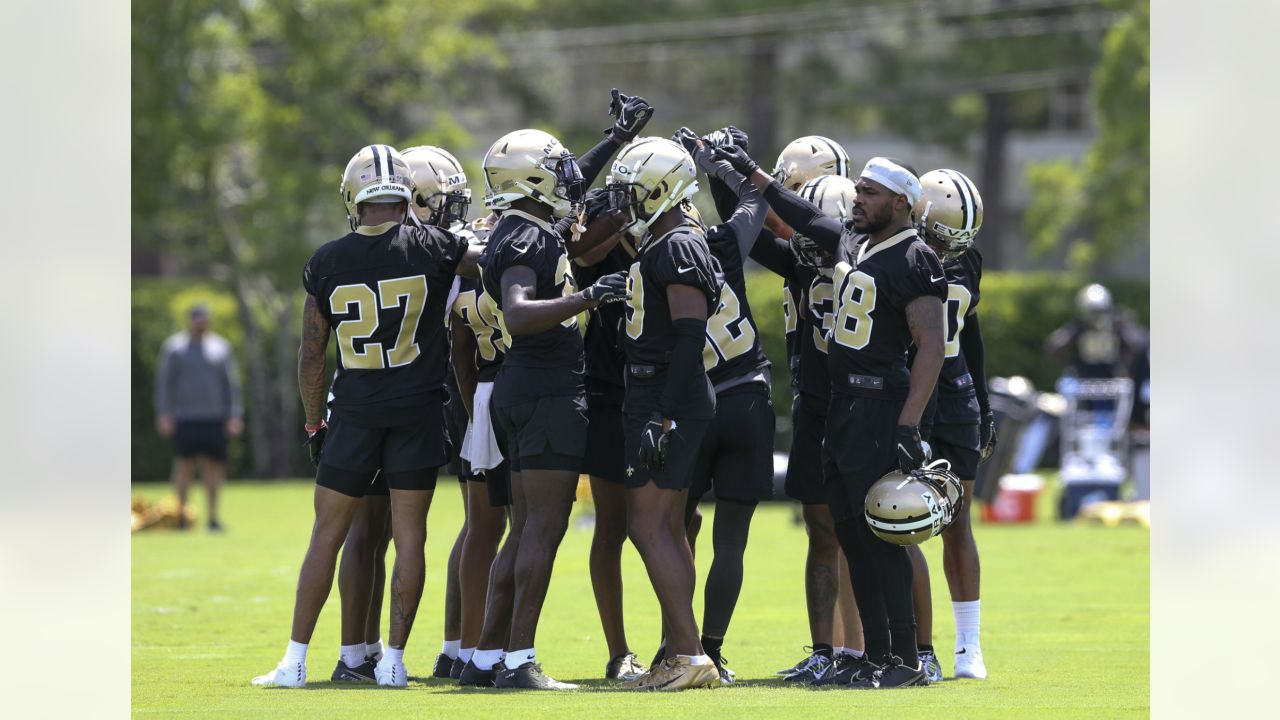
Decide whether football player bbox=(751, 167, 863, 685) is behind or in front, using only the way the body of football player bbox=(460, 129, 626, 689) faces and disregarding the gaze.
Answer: in front

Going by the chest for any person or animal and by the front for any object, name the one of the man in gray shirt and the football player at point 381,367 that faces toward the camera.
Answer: the man in gray shirt

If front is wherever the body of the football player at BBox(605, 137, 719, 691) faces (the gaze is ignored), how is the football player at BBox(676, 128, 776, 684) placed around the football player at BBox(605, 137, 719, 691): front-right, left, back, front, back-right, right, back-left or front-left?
back-right

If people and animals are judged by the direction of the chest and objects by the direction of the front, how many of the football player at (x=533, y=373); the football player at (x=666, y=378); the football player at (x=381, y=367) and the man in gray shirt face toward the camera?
1

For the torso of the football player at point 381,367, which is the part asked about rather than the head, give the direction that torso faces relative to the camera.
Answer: away from the camera

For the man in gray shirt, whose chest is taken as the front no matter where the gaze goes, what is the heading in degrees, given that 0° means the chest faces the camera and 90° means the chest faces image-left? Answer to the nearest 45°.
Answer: approximately 0°

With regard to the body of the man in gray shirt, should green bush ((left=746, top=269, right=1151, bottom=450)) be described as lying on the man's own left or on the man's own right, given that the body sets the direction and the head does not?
on the man's own left

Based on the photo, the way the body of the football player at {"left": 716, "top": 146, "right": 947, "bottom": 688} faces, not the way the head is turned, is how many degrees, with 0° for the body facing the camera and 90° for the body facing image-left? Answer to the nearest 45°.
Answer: approximately 45°

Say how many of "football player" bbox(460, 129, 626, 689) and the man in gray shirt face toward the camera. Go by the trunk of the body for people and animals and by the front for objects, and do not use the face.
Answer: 1
